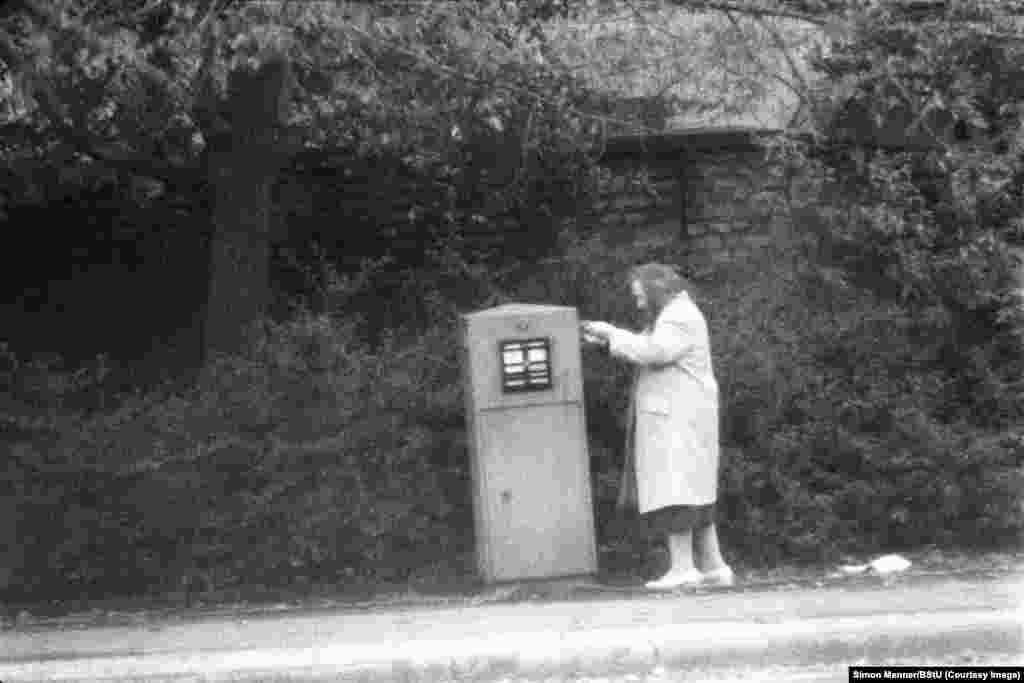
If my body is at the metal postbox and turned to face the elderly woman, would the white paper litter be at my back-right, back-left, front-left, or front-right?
front-left

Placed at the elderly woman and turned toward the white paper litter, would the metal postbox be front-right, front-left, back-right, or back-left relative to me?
back-left

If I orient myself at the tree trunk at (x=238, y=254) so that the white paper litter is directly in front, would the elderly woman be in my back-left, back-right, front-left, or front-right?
front-right

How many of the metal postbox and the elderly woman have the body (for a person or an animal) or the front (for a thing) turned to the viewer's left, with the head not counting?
1

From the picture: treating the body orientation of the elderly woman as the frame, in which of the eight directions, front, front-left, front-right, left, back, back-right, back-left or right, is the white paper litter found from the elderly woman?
back-right

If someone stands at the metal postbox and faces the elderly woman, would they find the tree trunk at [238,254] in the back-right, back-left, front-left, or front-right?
back-left

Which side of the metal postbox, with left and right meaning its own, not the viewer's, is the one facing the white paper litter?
left

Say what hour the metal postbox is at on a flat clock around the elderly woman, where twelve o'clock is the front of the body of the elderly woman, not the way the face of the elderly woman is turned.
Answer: The metal postbox is roughly at 12 o'clock from the elderly woman.

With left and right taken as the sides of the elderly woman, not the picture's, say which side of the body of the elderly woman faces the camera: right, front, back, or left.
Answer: left

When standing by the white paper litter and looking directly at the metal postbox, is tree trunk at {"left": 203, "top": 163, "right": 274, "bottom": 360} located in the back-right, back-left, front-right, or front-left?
front-right

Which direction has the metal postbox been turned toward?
toward the camera

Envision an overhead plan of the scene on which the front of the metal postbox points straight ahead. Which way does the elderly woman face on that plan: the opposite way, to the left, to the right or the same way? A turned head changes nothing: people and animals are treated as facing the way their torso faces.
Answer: to the right

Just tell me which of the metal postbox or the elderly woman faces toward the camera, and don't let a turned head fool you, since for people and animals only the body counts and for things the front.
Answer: the metal postbox
